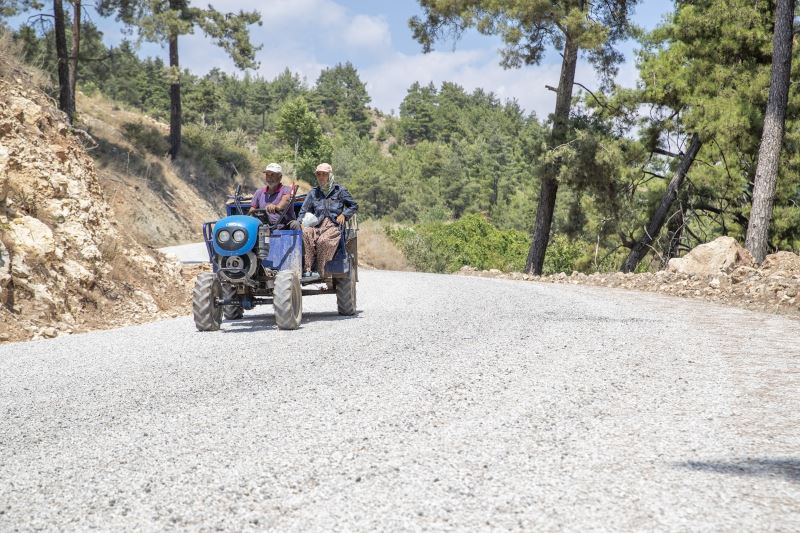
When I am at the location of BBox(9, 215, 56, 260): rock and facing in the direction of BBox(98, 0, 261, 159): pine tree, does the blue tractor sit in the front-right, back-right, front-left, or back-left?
back-right

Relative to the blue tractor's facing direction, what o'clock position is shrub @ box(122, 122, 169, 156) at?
The shrub is roughly at 4 o'clock from the blue tractor.

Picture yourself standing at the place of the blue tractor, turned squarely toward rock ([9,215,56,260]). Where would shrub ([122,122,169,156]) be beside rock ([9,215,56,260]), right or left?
right

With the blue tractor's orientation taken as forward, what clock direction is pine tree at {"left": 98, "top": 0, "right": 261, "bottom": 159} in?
The pine tree is roughly at 4 o'clock from the blue tractor.

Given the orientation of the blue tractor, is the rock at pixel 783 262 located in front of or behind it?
behind

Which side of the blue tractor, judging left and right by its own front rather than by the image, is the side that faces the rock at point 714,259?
back

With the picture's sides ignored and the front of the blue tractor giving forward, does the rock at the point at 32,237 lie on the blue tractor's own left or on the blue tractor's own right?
on the blue tractor's own right
